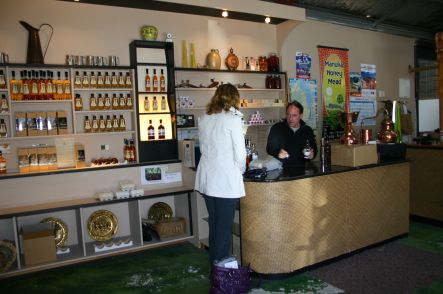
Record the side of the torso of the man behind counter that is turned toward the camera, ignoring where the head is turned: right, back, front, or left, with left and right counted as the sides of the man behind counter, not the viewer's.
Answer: front

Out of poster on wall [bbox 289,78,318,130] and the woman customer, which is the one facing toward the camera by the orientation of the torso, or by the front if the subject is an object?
the poster on wall

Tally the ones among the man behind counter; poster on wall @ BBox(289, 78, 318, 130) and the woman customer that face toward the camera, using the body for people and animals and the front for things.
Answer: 2

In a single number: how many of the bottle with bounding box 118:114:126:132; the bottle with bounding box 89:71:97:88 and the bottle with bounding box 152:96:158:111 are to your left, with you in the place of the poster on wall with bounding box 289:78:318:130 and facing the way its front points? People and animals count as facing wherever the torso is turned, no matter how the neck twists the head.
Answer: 0

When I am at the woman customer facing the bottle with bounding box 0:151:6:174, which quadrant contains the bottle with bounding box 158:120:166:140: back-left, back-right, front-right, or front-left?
front-right

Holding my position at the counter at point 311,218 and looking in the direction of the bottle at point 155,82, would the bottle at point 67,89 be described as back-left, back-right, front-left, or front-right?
front-left

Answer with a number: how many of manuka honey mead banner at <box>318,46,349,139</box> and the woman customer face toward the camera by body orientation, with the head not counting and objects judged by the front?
1

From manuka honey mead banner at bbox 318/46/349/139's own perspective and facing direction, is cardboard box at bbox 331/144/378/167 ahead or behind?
ahead

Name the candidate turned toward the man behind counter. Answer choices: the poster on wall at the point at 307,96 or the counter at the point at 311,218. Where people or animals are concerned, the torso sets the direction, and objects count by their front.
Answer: the poster on wall

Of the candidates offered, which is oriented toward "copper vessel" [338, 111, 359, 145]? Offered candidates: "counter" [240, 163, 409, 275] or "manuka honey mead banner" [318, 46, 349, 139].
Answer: the manuka honey mead banner

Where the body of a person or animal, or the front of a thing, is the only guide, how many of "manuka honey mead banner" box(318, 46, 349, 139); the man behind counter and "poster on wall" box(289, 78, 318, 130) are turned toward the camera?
3

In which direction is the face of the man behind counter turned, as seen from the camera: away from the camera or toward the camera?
toward the camera

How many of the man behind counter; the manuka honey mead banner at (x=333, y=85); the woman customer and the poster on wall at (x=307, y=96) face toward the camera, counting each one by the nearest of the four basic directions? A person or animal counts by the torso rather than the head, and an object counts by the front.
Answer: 3

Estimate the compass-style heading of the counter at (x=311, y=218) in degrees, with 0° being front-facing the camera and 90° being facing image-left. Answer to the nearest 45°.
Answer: approximately 315°

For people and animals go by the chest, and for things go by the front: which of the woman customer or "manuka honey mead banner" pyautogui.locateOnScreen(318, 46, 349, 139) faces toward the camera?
the manuka honey mead banner

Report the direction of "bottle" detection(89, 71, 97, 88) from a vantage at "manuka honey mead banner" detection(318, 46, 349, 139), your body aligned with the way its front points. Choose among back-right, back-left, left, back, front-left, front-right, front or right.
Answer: front-right

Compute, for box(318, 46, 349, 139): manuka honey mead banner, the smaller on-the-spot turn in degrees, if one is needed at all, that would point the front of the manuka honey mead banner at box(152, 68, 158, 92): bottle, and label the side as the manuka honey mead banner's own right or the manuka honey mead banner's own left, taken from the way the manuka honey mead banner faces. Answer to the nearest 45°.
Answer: approximately 45° to the manuka honey mead banner's own right

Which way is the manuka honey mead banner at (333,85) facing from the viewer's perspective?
toward the camera
